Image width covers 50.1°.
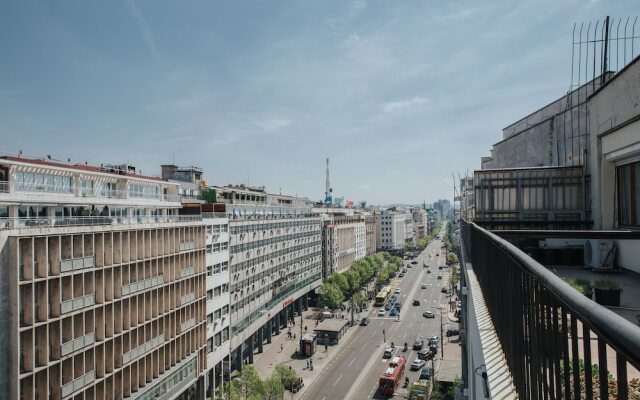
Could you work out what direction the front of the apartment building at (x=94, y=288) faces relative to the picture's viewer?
facing the viewer and to the right of the viewer

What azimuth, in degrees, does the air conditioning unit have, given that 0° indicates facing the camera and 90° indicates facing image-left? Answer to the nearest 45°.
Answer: approximately 45°

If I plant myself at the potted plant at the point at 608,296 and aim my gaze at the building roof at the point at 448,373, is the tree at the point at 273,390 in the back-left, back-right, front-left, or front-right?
front-left

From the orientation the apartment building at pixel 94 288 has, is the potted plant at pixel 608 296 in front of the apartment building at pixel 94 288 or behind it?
in front

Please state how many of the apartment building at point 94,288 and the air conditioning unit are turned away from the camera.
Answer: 0

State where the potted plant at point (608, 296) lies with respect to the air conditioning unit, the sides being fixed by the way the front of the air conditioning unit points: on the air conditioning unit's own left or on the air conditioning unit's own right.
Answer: on the air conditioning unit's own left

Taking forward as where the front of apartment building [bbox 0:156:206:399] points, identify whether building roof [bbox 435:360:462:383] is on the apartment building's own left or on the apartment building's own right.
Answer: on the apartment building's own left
